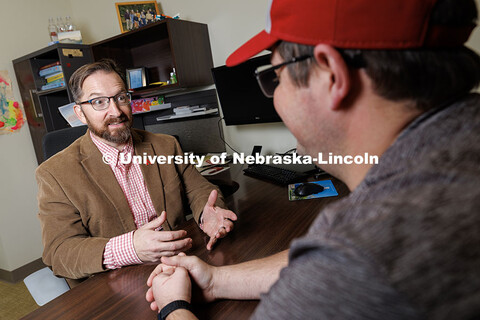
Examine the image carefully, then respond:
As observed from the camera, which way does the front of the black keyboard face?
facing the viewer and to the left of the viewer

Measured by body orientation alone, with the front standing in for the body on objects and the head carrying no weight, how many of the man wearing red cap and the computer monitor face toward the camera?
1

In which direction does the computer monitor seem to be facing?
toward the camera

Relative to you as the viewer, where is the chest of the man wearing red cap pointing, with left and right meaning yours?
facing away from the viewer and to the left of the viewer

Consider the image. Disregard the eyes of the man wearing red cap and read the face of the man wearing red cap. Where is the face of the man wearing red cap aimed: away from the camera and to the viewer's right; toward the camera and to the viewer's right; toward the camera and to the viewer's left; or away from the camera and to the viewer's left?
away from the camera and to the viewer's left

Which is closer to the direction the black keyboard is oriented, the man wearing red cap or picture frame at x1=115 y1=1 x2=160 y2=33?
the man wearing red cap

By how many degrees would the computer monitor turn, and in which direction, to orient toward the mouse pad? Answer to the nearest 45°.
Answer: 0° — it already faces it

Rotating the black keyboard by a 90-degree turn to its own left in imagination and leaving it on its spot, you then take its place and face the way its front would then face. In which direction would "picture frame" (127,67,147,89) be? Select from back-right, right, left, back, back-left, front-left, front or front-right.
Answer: back

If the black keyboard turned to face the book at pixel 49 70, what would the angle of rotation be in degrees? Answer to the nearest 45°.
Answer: approximately 90° to its right

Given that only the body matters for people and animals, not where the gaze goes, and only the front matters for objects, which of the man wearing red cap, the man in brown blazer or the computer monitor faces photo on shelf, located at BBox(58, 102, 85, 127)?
the man wearing red cap

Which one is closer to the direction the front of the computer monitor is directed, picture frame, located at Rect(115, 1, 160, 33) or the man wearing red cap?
the man wearing red cap

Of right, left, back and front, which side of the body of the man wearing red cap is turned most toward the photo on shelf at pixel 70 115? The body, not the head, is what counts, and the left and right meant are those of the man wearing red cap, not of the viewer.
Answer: front

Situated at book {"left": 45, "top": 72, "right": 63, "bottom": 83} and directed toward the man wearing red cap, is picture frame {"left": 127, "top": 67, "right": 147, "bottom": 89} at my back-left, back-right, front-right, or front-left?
front-left

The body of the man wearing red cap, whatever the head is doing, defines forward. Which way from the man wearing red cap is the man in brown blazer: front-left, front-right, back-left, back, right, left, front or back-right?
front

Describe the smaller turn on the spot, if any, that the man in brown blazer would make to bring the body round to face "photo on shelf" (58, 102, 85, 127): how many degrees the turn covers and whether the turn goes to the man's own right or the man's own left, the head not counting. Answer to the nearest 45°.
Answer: approximately 135° to the man's own left

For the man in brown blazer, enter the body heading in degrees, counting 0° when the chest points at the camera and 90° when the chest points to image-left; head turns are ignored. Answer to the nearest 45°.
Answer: approximately 315°

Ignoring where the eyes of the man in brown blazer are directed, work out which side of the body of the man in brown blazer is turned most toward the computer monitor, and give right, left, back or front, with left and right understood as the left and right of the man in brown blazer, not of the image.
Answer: left

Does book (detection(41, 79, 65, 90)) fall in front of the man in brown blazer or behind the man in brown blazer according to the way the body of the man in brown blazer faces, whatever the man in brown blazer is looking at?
behind

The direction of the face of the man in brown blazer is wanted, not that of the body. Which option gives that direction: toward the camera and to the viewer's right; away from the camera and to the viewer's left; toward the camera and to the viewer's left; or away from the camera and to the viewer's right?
toward the camera and to the viewer's right

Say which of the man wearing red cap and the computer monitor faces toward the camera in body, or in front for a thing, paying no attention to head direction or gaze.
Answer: the computer monitor

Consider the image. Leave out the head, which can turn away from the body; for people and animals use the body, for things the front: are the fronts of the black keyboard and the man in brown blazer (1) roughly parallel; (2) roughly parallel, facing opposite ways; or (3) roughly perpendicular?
roughly perpendicular
